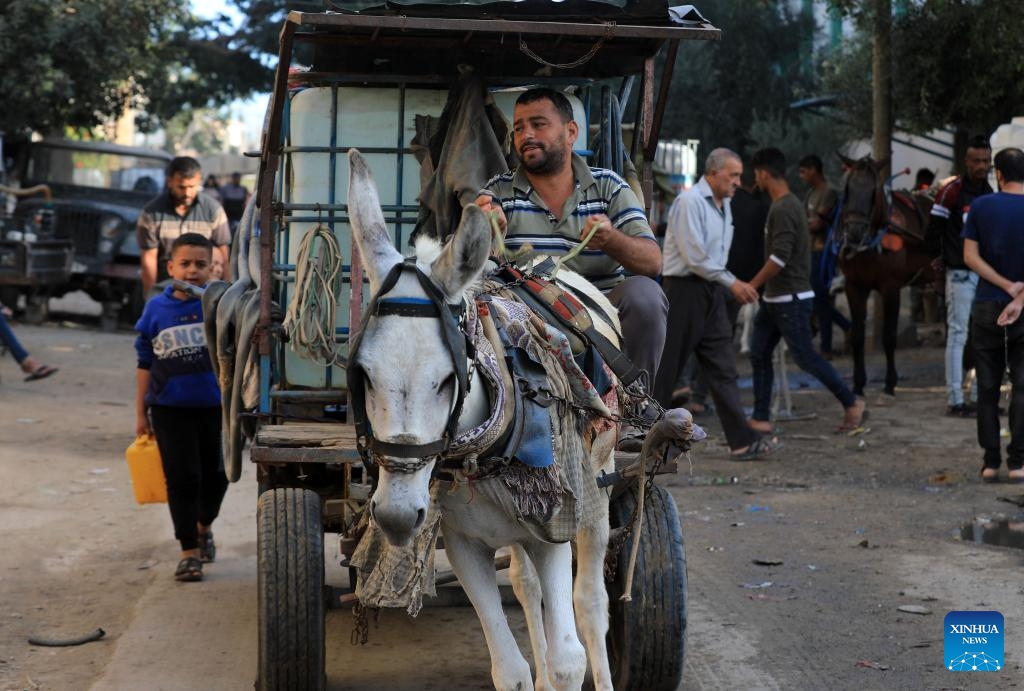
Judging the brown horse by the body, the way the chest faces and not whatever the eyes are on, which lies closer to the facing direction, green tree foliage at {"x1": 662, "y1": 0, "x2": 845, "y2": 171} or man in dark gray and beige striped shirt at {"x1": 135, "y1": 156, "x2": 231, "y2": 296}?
the man in dark gray and beige striped shirt

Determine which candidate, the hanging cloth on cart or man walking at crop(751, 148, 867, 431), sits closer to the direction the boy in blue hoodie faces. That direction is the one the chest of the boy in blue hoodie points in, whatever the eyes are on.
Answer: the hanging cloth on cart

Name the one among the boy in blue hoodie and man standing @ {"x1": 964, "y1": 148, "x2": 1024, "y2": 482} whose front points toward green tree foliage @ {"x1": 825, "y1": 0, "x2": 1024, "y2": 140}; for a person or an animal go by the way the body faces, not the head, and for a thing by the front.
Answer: the man standing

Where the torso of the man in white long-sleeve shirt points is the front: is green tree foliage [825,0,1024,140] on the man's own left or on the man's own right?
on the man's own left

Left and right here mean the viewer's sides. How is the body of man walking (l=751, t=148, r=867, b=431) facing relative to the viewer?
facing to the left of the viewer

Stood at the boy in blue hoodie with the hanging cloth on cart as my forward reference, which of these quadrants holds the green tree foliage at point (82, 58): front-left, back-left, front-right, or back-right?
back-left

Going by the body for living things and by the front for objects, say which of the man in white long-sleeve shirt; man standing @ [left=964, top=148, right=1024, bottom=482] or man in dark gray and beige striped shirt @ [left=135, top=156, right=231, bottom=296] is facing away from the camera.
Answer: the man standing

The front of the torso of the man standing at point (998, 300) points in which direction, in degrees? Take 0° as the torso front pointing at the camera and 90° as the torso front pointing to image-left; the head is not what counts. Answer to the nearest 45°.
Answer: approximately 180°

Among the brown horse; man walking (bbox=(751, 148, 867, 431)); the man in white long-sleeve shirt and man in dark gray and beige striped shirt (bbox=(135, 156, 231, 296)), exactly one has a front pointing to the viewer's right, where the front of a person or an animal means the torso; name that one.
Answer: the man in white long-sleeve shirt

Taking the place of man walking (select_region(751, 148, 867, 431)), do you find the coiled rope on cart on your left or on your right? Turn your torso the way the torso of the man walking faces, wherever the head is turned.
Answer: on your left

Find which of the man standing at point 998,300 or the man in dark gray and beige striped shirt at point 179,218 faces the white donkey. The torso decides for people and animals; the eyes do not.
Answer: the man in dark gray and beige striped shirt

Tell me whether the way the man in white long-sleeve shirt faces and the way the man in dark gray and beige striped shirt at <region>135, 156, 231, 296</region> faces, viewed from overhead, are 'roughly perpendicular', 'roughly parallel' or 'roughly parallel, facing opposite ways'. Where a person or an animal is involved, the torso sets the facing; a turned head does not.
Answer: roughly perpendicular

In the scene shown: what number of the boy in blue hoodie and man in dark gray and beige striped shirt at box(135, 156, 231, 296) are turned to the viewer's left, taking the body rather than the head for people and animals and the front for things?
0

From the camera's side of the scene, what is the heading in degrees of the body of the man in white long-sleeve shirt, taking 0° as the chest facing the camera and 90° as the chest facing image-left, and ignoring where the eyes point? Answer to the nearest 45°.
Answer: approximately 270°

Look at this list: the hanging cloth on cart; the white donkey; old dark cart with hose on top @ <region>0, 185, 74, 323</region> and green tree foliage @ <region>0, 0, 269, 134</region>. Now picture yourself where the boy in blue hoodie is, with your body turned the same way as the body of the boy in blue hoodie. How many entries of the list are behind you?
2

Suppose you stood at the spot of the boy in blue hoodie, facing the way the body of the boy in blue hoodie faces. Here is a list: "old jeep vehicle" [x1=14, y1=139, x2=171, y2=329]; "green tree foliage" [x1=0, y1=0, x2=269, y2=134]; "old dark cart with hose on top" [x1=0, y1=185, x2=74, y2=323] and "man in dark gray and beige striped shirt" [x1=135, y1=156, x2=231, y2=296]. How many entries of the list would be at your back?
4
